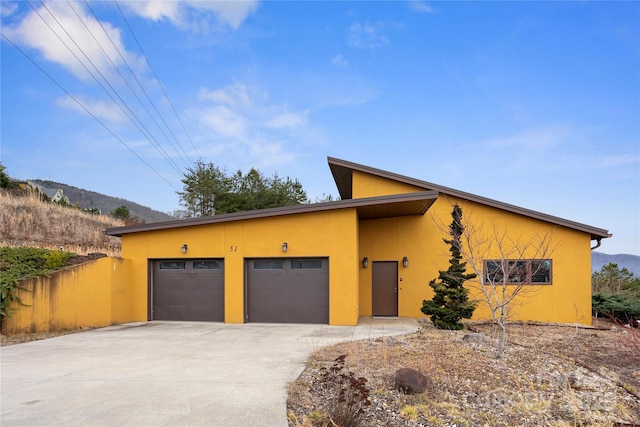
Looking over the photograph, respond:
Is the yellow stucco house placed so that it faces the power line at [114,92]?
no

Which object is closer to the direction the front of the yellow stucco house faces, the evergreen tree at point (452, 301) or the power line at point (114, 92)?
the evergreen tree

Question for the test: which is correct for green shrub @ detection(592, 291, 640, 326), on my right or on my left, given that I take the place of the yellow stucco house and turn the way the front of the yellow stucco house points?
on my left

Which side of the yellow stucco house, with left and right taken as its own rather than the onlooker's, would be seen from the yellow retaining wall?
right

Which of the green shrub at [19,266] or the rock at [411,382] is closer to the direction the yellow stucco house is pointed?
the rock

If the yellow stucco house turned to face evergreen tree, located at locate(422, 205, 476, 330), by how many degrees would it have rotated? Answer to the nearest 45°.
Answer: approximately 45° to its left

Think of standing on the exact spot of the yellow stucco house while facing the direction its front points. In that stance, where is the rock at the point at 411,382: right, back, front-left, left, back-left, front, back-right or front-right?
front

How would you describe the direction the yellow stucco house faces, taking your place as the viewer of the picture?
facing the viewer

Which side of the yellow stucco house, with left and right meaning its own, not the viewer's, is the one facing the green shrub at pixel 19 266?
right
